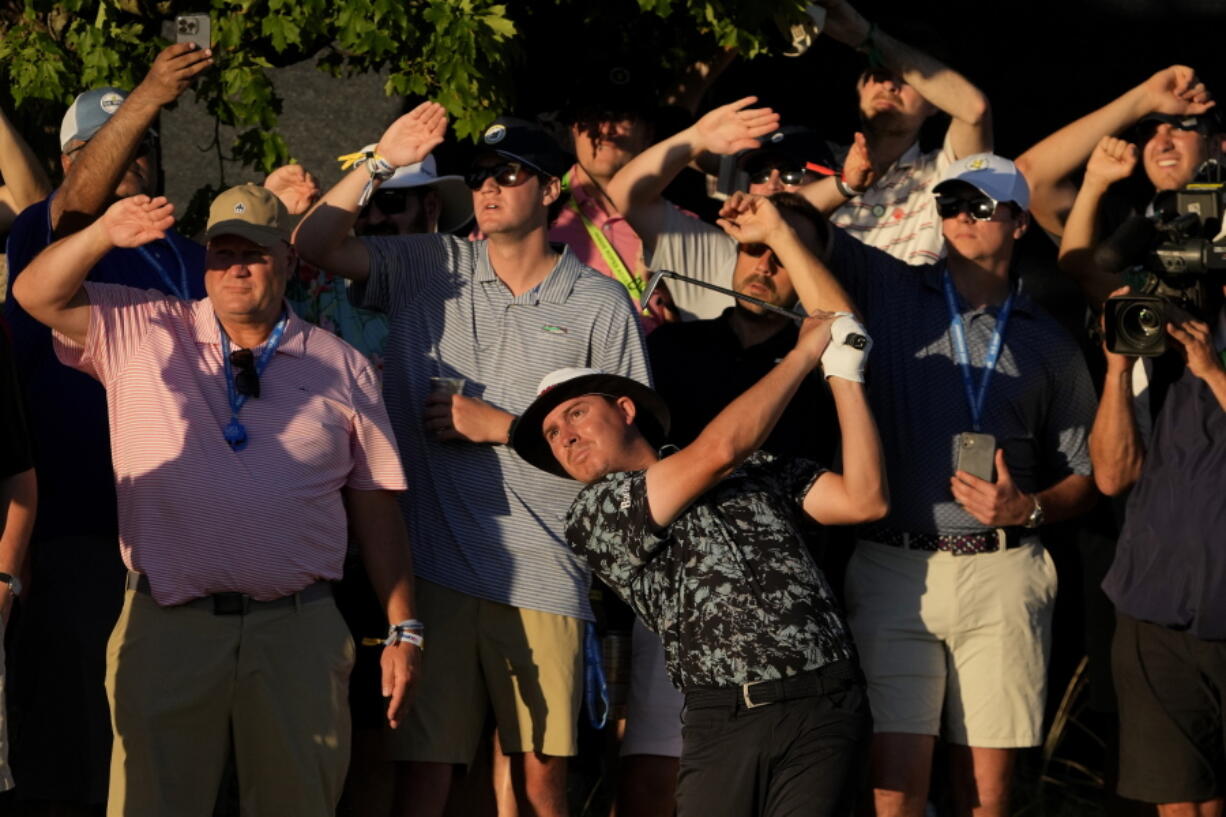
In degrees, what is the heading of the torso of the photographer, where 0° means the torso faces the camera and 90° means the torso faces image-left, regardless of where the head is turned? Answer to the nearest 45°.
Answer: approximately 45°

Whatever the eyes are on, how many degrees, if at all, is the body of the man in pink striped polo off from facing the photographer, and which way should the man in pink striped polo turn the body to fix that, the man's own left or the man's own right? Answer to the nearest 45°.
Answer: approximately 90° to the man's own left

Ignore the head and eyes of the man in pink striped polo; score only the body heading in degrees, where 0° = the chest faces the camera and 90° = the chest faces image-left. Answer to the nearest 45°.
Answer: approximately 0°

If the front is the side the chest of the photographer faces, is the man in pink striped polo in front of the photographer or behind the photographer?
in front
